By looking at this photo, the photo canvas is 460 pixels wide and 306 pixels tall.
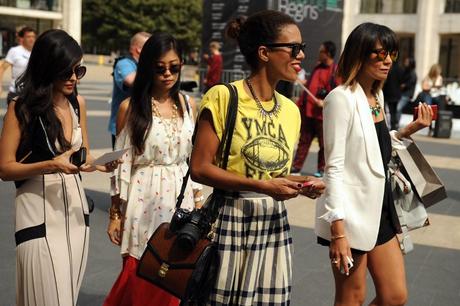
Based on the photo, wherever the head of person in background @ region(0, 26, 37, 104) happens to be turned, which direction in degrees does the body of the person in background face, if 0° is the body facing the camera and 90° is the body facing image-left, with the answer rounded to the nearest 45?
approximately 315°

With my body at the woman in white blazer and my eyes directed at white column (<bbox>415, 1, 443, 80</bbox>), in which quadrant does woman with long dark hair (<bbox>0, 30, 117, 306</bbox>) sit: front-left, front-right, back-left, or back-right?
back-left

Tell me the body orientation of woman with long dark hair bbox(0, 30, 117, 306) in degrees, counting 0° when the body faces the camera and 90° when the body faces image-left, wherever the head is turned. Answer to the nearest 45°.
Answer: approximately 315°

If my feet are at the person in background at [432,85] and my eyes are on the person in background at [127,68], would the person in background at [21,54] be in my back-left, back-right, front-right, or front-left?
front-right

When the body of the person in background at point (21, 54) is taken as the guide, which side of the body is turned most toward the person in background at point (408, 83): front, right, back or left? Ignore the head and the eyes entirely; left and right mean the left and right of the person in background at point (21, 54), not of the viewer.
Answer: left

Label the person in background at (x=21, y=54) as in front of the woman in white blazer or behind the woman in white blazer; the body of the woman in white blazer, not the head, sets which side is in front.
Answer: behind

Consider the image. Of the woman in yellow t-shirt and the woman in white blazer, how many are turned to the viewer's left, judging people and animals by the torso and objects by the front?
0

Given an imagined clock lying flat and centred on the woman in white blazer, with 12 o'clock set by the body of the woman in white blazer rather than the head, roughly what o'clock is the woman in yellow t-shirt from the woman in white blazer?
The woman in yellow t-shirt is roughly at 3 o'clock from the woman in white blazer.
